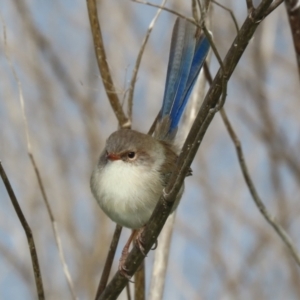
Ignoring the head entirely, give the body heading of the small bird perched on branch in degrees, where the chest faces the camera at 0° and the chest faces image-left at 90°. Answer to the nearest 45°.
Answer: approximately 45°

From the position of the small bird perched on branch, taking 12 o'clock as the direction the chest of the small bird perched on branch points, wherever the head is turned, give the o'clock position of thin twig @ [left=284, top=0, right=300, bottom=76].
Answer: The thin twig is roughly at 9 o'clock from the small bird perched on branch.
